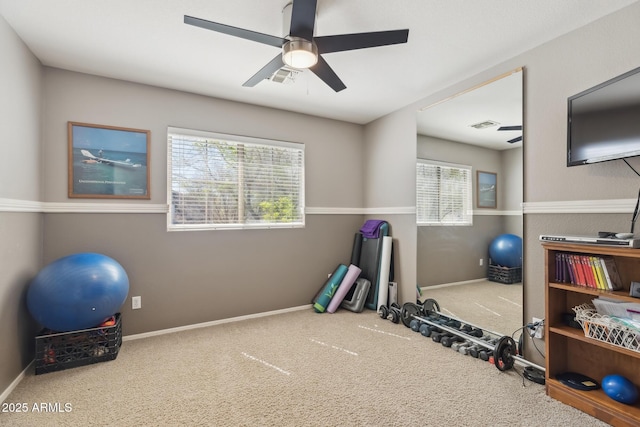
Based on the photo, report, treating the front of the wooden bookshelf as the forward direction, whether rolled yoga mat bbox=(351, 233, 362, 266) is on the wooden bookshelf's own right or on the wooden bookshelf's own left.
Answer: on the wooden bookshelf's own right

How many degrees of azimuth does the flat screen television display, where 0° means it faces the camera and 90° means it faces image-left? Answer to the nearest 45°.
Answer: approximately 45°

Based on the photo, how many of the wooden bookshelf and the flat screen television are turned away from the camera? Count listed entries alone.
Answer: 0

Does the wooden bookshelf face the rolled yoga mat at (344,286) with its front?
no

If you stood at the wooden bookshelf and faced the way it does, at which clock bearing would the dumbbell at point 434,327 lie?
The dumbbell is roughly at 2 o'clock from the wooden bookshelf.

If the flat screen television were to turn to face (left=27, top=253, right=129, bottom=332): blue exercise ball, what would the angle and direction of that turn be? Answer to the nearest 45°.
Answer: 0° — it already faces it

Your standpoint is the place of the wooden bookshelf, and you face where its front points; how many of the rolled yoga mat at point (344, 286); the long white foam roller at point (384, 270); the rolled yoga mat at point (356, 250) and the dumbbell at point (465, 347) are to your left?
0

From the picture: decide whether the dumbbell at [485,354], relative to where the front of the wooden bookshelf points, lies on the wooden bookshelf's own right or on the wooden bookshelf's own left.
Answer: on the wooden bookshelf's own right

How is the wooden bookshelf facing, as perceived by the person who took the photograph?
facing the viewer and to the left of the viewer

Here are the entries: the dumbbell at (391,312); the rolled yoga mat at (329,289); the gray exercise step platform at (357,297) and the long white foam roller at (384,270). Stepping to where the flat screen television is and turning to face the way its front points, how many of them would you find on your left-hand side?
0

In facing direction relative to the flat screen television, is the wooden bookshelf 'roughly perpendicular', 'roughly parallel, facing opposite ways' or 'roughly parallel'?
roughly parallel

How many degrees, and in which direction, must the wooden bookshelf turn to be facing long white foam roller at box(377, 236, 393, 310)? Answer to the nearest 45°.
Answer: approximately 45° to its right

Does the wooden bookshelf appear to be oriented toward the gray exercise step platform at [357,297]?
no
